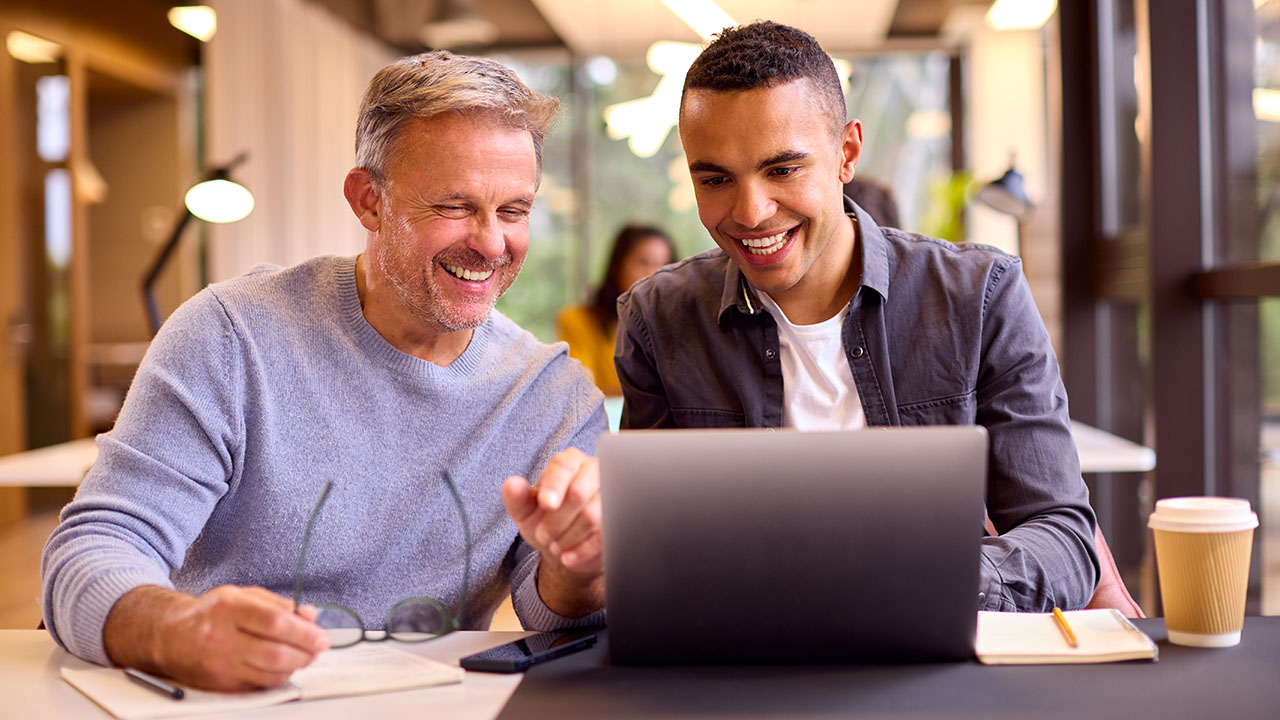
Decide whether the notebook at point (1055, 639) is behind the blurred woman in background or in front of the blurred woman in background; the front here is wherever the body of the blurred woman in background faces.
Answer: in front

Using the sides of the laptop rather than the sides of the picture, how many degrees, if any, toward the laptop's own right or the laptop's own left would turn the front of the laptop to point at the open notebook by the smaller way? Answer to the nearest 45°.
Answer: approximately 90° to the laptop's own left

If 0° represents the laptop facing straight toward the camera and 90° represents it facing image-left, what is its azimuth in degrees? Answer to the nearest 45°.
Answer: approximately 180°

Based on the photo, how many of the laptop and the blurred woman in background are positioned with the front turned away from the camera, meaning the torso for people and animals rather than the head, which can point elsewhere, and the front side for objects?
1

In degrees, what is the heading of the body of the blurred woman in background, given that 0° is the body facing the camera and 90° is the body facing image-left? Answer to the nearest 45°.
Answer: approximately 315°

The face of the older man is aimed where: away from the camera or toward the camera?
toward the camera

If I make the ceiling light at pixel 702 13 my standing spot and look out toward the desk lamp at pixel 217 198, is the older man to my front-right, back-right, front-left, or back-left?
front-left

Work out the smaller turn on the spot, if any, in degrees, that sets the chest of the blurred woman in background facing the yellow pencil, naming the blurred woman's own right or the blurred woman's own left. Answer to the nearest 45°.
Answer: approximately 45° to the blurred woman's own right

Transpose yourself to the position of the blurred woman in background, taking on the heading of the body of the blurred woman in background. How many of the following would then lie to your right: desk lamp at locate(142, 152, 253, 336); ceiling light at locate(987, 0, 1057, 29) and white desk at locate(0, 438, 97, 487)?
2

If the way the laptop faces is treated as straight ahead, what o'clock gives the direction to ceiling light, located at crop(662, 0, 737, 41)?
The ceiling light is roughly at 12 o'clock from the laptop.

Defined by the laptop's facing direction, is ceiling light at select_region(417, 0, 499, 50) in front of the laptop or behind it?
in front

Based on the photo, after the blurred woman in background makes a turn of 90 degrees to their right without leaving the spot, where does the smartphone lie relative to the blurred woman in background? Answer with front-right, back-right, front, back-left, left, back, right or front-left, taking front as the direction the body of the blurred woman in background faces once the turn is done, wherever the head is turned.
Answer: front-left
